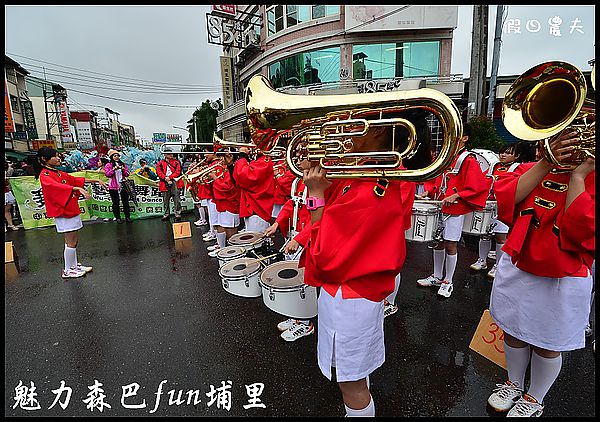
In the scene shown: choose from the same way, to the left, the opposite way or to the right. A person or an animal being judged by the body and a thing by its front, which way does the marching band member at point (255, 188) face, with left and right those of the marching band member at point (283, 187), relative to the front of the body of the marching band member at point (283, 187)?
the same way

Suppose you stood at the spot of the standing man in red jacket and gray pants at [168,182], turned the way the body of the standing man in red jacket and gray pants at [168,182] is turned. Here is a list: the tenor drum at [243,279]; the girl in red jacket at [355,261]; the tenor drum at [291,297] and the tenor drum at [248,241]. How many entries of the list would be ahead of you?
4

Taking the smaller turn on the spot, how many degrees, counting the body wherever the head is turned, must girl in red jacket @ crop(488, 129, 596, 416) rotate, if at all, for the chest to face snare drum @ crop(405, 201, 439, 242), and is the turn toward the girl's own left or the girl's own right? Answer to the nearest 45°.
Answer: approximately 90° to the girl's own right

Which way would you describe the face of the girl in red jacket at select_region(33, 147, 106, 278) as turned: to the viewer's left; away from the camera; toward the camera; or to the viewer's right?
to the viewer's right

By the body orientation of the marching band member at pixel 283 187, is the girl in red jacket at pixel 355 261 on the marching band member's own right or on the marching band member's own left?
on the marching band member's own left

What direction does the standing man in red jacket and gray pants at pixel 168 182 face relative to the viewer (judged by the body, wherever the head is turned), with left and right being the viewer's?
facing the viewer

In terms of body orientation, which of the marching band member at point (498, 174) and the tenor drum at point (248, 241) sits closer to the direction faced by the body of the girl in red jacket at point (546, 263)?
the tenor drum

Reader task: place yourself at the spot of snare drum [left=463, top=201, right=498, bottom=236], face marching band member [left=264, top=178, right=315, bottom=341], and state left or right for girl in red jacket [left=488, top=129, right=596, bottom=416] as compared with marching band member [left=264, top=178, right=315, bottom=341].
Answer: left

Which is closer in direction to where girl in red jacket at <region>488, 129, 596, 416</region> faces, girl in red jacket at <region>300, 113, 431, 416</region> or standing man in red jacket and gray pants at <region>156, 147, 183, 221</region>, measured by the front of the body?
the girl in red jacket

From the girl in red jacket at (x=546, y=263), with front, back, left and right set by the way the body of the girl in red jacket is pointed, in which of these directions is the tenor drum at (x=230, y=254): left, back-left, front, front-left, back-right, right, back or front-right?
front-right

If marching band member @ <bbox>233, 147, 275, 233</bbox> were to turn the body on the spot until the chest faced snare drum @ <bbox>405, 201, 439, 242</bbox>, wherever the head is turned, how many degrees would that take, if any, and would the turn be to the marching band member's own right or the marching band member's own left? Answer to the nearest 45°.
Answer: approximately 135° to the marching band member's own left
